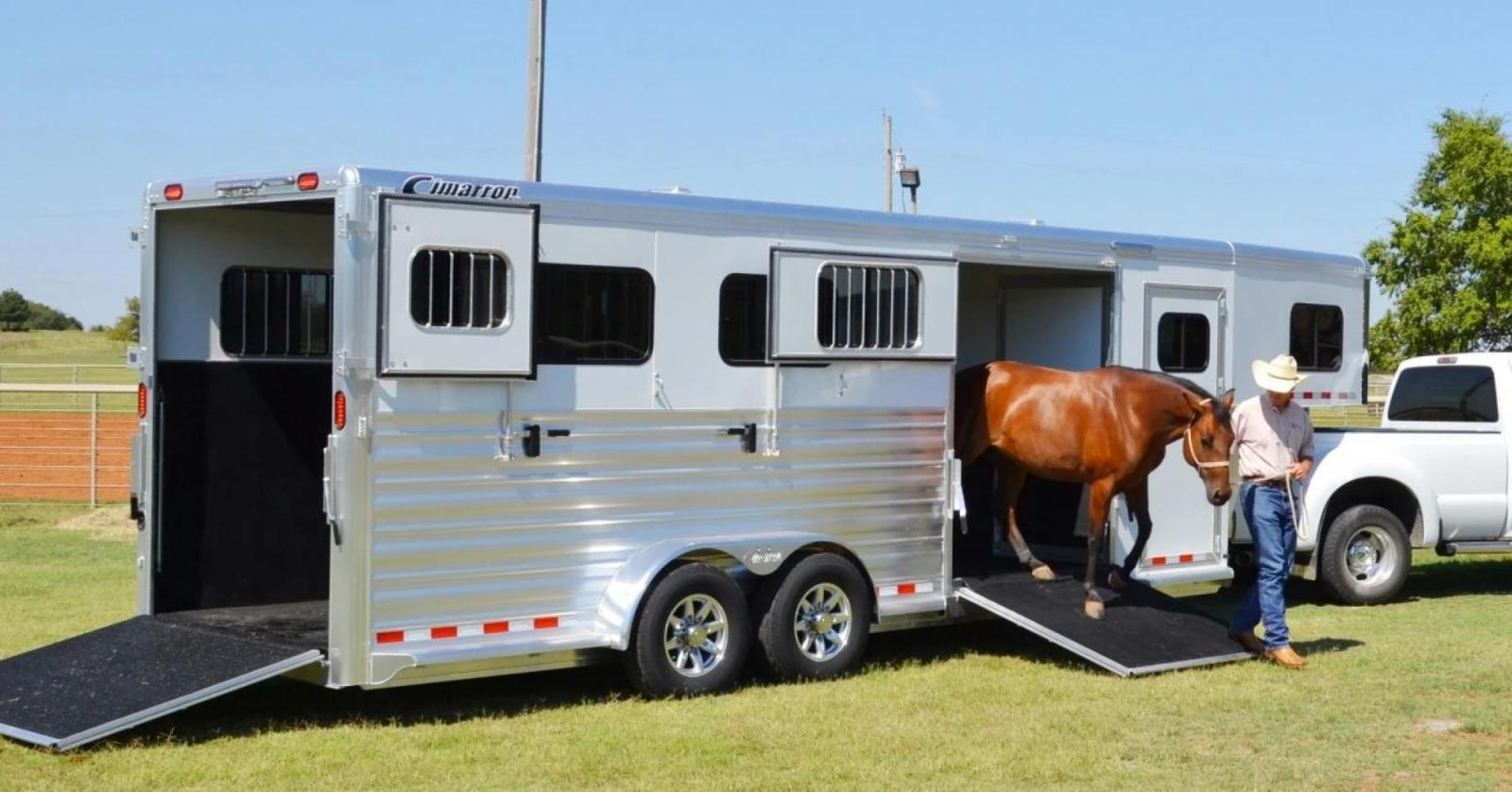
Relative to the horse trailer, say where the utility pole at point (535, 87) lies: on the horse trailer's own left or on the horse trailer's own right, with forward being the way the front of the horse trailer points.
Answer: on the horse trailer's own left

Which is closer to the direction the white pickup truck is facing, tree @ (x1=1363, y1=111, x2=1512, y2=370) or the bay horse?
the tree

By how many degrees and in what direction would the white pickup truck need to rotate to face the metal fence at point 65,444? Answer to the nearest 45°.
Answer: approximately 135° to its left

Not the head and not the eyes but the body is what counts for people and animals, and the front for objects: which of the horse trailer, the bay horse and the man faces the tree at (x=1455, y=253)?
the horse trailer

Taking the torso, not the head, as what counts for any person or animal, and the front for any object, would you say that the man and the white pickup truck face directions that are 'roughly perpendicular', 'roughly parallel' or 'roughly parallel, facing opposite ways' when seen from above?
roughly perpendicular

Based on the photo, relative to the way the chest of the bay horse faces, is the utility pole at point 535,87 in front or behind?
behind

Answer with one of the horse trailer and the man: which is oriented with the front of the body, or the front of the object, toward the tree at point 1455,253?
the horse trailer

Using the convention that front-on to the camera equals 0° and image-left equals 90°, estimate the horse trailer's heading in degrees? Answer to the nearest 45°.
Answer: approximately 225°
